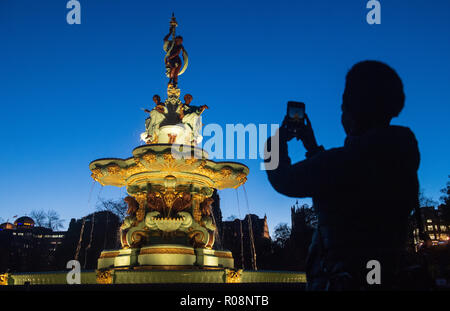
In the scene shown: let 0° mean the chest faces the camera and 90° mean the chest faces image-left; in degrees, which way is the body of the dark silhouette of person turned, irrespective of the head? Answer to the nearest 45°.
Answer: approximately 135°

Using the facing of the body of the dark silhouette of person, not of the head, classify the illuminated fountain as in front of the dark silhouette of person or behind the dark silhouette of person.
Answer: in front

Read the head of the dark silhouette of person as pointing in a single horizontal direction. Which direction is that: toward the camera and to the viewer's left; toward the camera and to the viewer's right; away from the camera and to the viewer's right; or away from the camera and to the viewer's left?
away from the camera and to the viewer's left

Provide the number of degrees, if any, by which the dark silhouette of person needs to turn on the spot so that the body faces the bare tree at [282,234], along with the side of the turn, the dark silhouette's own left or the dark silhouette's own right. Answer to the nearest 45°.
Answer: approximately 45° to the dark silhouette's own right
